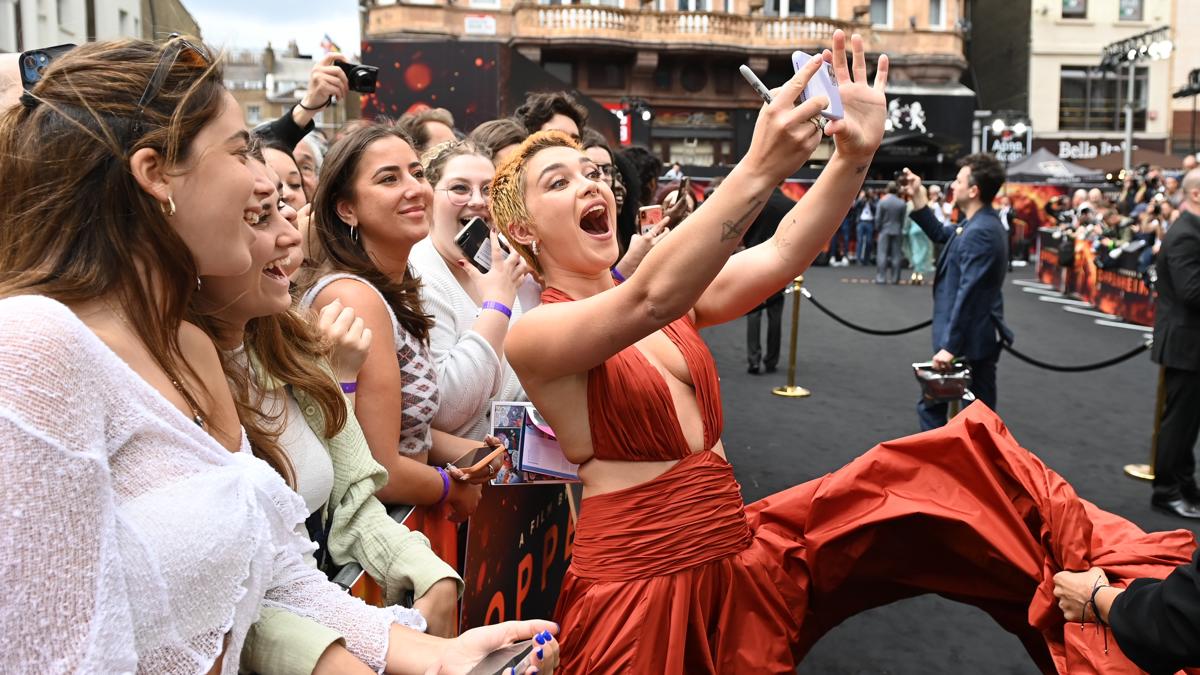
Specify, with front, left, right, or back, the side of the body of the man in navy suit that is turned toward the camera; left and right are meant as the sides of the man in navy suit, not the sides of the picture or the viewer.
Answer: left

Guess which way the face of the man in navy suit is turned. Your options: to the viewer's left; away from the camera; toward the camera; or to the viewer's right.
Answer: to the viewer's left

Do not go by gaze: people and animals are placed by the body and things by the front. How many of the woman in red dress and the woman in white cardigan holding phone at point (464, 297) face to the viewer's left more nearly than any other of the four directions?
0

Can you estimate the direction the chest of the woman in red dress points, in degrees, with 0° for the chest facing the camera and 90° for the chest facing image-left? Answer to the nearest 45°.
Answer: approximately 315°

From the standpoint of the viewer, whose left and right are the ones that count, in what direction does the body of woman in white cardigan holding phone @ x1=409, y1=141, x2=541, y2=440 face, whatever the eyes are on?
facing the viewer and to the right of the viewer

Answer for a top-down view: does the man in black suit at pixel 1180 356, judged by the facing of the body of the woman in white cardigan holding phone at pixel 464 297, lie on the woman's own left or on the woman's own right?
on the woman's own left

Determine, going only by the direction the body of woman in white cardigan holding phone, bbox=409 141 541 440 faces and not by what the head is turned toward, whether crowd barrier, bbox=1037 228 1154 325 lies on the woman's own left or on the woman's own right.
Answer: on the woman's own left

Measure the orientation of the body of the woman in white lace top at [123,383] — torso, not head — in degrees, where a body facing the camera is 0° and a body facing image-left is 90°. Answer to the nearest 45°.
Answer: approximately 315°

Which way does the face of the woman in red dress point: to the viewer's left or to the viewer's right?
to the viewer's right

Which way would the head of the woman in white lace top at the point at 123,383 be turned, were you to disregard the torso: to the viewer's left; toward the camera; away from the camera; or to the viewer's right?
to the viewer's right
